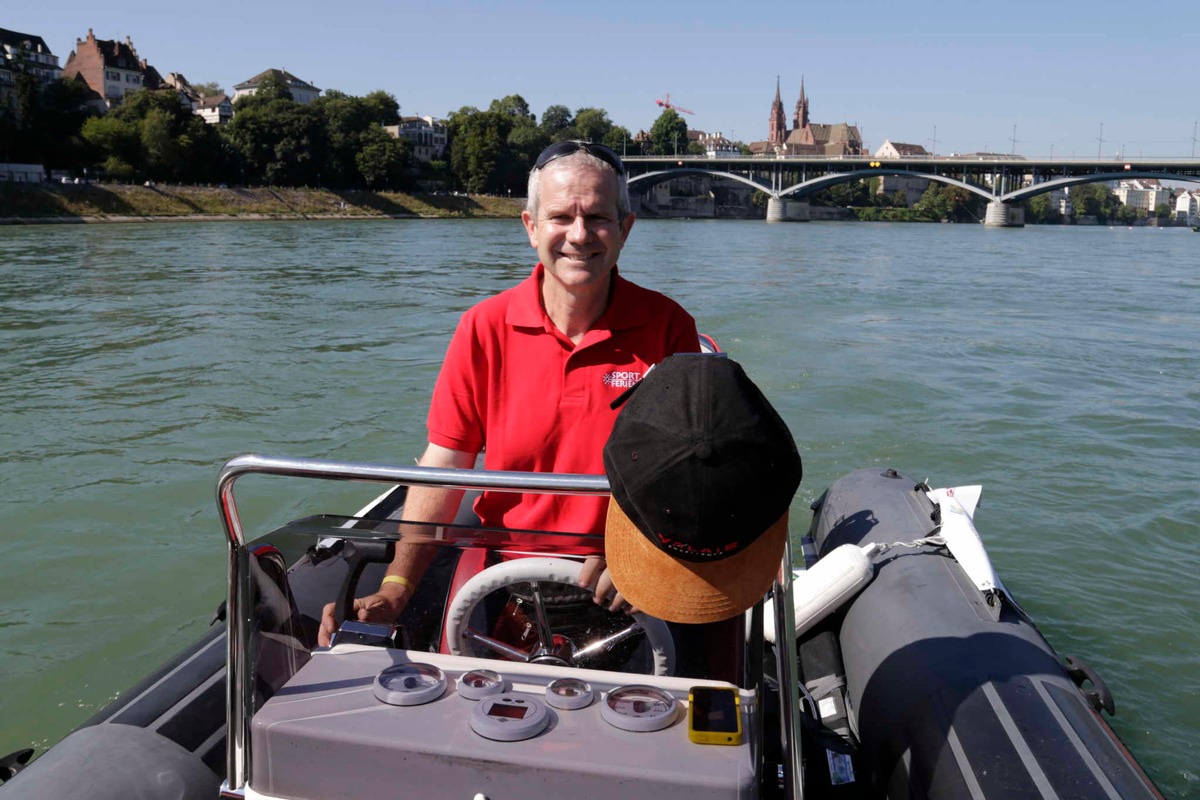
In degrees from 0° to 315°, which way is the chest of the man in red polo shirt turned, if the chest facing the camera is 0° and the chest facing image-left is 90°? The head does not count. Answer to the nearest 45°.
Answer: approximately 0°

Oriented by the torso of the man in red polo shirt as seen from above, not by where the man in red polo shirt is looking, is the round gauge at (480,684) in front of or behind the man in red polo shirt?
in front
